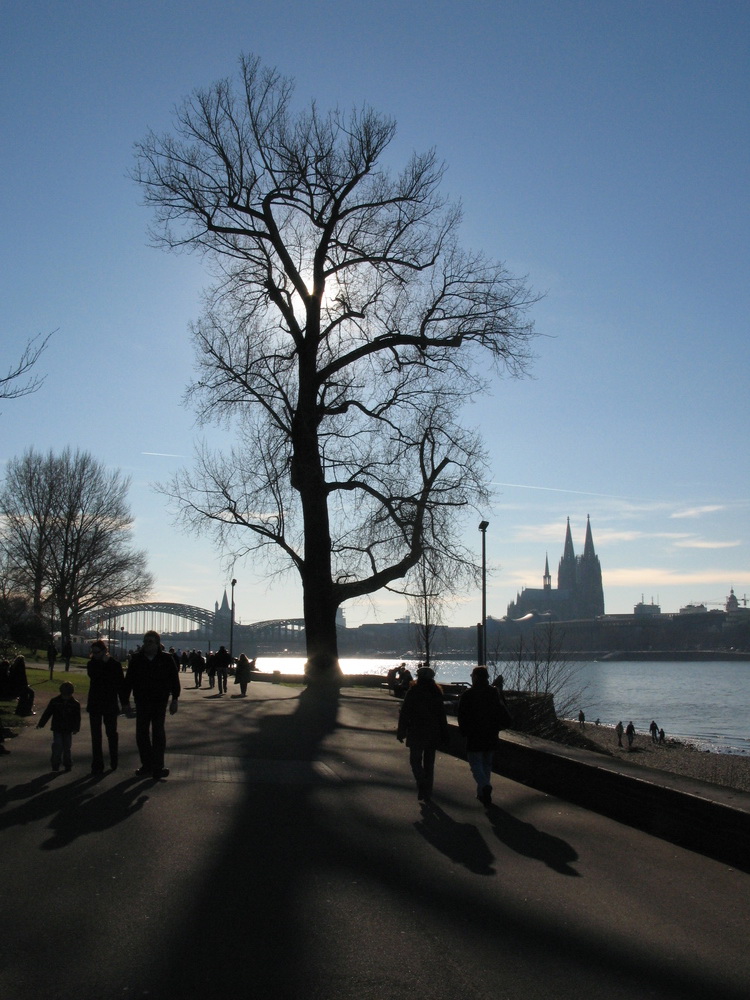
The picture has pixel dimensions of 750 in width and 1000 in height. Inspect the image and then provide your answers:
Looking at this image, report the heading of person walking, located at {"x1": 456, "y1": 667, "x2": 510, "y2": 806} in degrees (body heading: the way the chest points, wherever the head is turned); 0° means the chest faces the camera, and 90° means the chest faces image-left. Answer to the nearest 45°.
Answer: approximately 180°

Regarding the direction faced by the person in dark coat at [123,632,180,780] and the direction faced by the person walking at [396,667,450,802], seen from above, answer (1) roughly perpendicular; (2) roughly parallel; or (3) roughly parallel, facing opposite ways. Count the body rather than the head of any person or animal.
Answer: roughly parallel, facing opposite ways

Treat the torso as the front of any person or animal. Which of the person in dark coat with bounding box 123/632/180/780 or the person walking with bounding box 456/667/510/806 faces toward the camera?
the person in dark coat

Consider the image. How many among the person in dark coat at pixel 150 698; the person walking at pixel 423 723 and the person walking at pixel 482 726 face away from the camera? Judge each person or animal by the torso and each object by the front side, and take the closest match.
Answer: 2

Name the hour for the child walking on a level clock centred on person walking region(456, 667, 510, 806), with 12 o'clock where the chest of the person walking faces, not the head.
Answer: The child walking is roughly at 9 o'clock from the person walking.

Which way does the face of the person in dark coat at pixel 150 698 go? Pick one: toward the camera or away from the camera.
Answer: toward the camera

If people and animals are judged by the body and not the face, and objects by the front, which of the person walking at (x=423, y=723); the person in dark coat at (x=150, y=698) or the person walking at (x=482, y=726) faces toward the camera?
the person in dark coat

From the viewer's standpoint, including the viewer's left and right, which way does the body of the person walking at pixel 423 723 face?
facing away from the viewer

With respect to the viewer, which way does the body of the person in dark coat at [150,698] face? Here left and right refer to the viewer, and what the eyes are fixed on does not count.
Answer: facing the viewer

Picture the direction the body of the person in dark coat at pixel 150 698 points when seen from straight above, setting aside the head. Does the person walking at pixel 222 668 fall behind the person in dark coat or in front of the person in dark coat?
behind

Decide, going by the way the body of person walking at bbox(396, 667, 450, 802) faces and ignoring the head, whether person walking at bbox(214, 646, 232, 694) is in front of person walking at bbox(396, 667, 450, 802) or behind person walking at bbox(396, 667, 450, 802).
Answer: in front

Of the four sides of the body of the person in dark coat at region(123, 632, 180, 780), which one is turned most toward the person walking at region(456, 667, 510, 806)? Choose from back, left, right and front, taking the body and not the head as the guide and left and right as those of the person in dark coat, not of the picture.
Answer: left

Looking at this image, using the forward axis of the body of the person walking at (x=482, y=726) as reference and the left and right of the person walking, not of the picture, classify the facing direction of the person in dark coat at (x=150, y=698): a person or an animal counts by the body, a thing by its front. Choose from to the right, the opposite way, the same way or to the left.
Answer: the opposite way

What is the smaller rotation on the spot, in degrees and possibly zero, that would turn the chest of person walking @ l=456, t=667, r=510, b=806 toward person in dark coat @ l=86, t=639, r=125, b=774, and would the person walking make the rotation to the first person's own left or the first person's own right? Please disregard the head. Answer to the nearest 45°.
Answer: approximately 90° to the first person's own left
